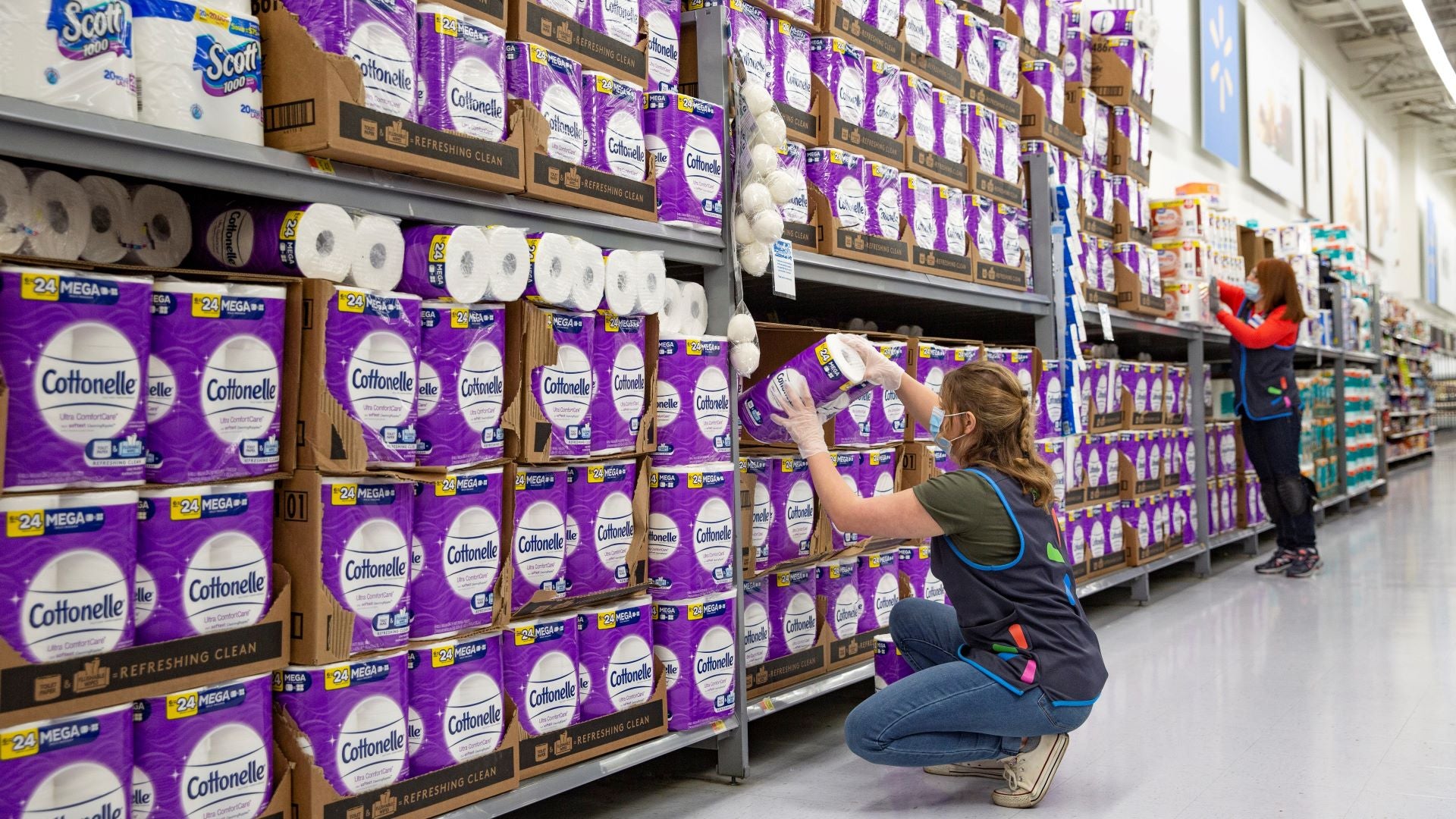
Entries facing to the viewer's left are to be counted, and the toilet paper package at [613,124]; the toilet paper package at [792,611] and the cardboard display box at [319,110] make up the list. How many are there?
0

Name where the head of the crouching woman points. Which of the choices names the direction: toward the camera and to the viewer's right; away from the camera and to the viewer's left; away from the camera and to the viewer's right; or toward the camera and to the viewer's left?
away from the camera and to the viewer's left

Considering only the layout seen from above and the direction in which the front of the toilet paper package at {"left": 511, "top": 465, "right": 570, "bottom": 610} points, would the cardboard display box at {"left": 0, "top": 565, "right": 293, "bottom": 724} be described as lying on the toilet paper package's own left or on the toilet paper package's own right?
on the toilet paper package's own right

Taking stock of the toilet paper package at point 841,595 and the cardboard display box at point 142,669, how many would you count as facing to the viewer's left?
0

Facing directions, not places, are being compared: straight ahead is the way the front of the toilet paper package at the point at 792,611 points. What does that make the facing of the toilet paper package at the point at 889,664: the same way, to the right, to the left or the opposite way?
the same way

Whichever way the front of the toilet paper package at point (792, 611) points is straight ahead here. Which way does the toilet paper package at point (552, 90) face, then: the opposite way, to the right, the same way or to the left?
the same way

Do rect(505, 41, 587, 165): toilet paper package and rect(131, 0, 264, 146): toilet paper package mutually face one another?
no

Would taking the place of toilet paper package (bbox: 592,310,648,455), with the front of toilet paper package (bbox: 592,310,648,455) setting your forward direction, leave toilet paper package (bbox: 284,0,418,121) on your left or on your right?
on your right

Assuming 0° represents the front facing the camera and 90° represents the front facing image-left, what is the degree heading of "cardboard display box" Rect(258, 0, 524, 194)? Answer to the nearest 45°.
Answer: approximately 315°

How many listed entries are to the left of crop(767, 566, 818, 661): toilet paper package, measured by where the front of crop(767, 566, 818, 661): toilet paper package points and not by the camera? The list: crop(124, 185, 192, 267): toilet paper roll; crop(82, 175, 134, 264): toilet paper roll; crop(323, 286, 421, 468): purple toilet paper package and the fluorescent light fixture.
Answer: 1

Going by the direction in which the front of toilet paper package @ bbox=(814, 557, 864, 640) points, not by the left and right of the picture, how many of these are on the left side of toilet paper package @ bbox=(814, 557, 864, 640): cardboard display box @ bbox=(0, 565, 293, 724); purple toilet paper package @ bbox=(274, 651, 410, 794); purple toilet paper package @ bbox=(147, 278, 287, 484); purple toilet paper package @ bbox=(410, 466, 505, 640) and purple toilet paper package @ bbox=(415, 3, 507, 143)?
0

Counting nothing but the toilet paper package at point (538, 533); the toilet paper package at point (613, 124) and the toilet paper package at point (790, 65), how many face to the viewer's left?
0

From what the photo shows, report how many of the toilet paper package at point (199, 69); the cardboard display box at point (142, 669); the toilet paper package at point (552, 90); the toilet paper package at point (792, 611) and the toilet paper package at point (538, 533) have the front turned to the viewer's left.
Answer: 0

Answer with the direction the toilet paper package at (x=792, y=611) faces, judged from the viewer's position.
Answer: facing the viewer and to the right of the viewer

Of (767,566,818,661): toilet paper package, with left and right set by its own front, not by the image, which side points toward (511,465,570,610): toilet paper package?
right

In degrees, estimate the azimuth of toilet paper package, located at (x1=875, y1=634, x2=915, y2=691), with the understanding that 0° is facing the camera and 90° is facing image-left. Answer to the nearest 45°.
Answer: approximately 315°

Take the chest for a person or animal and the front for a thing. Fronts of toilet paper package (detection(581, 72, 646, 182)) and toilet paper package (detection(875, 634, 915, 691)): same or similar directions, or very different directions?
same or similar directions

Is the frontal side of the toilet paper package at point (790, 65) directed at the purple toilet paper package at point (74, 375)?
no

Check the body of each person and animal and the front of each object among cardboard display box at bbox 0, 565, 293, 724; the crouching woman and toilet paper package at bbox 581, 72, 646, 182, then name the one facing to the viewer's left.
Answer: the crouching woman
